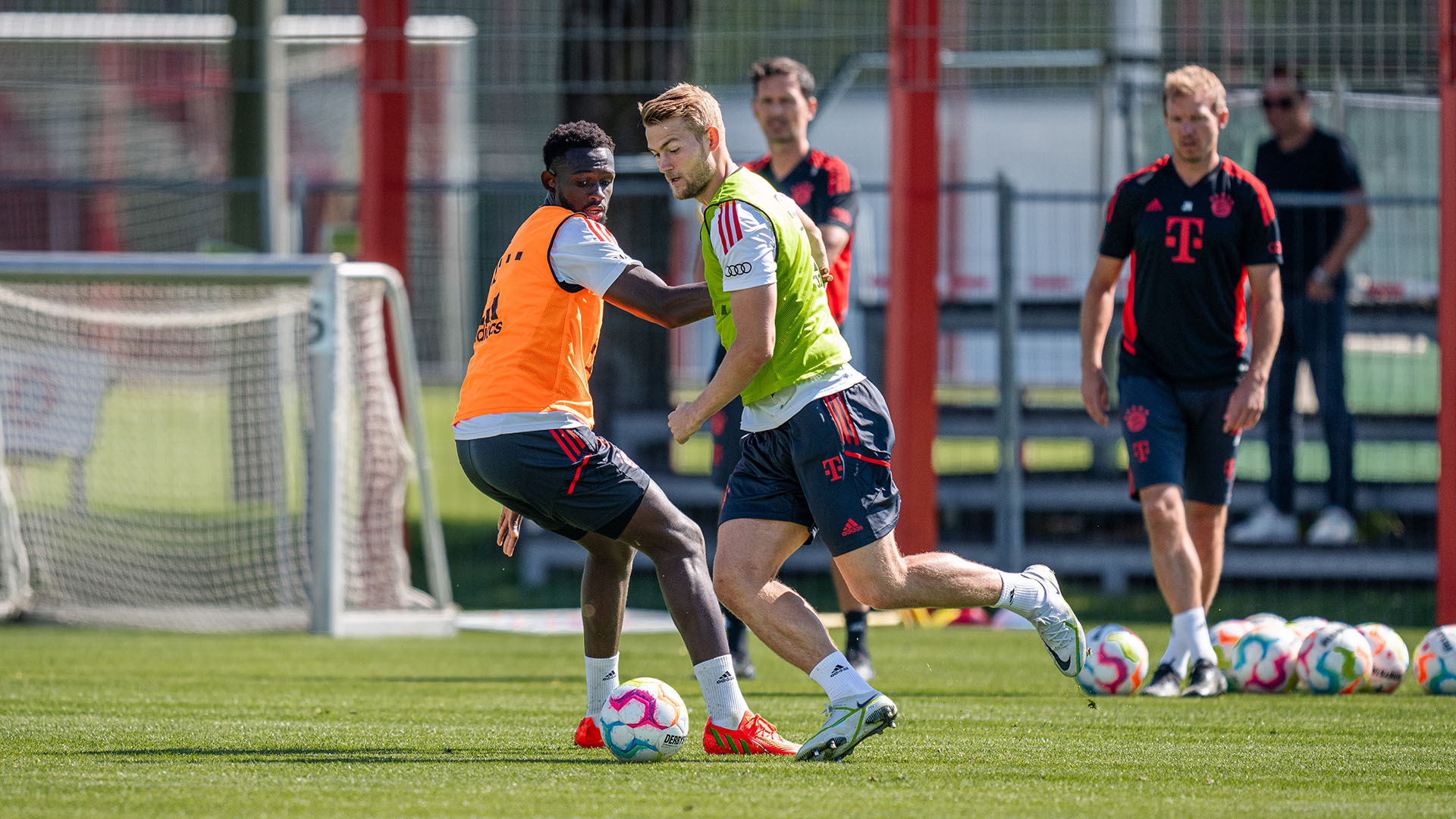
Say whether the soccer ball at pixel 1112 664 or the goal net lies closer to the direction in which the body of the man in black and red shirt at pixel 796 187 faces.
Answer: the soccer ball

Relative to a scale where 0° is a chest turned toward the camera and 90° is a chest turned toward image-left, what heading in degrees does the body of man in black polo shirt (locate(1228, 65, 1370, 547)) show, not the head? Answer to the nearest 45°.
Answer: approximately 45°

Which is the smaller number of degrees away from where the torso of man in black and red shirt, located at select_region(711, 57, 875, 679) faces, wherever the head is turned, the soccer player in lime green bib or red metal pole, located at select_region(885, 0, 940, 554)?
the soccer player in lime green bib

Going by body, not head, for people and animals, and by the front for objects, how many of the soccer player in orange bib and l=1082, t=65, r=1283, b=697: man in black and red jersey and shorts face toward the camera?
1

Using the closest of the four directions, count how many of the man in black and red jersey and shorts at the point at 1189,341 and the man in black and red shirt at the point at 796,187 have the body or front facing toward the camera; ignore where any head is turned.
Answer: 2

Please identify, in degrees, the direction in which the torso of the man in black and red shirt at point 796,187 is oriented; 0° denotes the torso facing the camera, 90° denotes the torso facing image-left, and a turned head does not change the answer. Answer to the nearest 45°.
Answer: approximately 0°

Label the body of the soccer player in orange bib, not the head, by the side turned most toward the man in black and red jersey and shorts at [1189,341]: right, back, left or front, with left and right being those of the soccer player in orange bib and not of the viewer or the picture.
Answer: front

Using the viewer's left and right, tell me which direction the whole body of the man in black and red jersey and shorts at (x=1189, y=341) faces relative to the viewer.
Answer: facing the viewer

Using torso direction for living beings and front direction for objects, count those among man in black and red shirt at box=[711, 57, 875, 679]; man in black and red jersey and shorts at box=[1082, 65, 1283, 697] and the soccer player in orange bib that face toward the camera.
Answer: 2

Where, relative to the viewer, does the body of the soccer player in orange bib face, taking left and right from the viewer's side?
facing away from the viewer and to the right of the viewer
